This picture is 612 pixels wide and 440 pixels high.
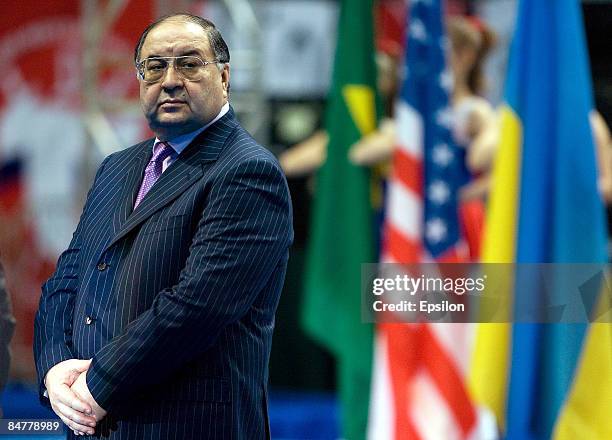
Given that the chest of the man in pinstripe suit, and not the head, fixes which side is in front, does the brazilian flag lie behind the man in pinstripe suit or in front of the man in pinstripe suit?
behind

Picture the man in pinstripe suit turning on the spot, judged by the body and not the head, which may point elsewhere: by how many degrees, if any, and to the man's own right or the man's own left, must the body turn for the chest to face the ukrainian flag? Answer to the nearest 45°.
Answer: approximately 180°

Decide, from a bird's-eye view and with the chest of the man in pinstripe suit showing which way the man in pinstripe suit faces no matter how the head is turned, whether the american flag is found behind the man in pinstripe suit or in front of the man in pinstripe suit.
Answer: behind

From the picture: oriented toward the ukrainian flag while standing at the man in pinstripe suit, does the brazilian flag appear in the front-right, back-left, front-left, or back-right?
front-left

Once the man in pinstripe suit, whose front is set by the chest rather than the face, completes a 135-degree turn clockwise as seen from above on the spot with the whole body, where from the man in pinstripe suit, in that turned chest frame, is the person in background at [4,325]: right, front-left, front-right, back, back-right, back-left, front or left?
front-left

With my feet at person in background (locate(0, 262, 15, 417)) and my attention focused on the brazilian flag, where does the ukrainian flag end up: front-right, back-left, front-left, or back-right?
front-right
